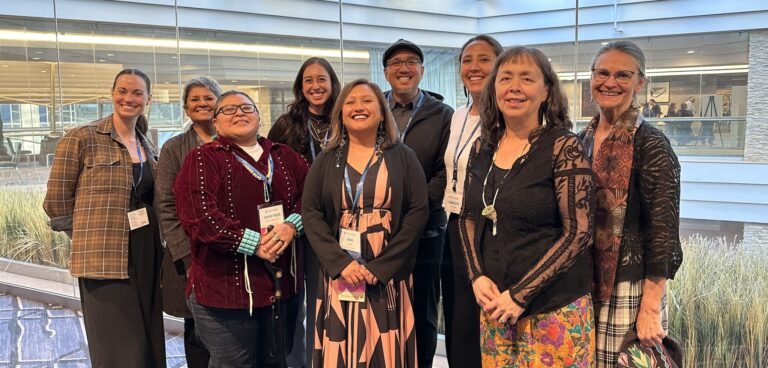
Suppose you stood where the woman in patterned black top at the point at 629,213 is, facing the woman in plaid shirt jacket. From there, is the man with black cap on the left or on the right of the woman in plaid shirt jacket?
right

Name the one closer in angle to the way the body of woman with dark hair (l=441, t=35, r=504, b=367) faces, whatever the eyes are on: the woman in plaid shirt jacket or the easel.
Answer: the woman in plaid shirt jacket

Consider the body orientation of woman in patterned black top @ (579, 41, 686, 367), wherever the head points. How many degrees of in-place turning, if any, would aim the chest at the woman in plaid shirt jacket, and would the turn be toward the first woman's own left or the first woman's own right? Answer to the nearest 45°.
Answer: approximately 45° to the first woman's own right

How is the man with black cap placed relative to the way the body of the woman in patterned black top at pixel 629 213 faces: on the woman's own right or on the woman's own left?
on the woman's own right
